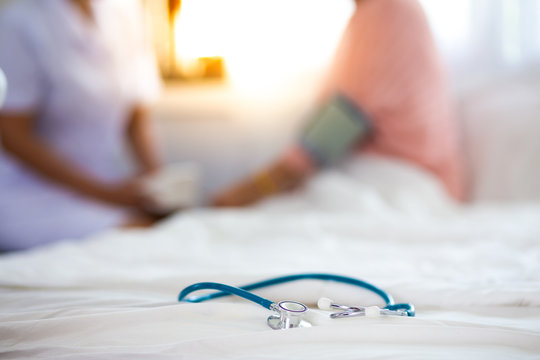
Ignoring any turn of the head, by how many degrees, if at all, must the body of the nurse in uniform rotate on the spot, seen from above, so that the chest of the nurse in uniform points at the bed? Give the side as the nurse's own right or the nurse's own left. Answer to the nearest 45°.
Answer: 0° — they already face it

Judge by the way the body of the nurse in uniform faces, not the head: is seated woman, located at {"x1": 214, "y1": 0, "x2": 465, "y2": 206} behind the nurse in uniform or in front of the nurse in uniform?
in front

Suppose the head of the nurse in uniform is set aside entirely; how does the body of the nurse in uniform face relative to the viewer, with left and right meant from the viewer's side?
facing the viewer and to the right of the viewer

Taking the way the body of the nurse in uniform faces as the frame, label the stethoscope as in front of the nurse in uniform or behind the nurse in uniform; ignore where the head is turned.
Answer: in front
